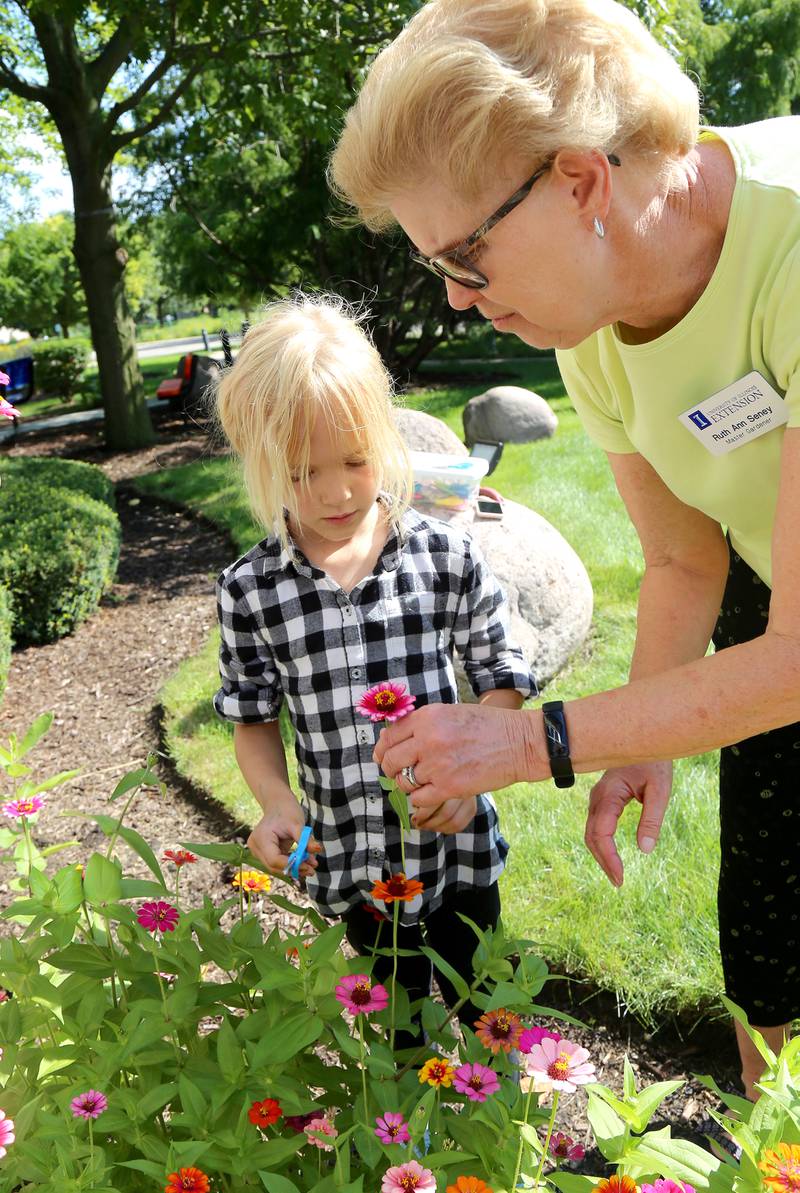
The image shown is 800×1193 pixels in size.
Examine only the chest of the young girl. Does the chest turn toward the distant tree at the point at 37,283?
no

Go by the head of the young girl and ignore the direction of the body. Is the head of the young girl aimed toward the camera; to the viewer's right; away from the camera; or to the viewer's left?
toward the camera

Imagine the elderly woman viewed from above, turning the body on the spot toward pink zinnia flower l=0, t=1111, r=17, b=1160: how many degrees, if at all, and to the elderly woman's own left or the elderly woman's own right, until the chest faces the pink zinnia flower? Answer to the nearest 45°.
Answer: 0° — they already face it

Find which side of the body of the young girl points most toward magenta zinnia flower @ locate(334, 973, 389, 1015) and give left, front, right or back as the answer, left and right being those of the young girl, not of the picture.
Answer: front

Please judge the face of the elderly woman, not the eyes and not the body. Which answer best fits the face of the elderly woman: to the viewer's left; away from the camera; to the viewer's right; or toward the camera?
to the viewer's left

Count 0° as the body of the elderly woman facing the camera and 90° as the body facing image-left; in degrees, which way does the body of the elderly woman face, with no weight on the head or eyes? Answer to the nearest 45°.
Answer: approximately 45°

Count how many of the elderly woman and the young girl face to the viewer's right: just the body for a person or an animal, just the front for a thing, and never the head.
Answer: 0

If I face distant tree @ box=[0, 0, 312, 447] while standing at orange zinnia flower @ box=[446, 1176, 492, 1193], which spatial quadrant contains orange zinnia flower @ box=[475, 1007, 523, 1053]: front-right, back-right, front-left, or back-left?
front-right

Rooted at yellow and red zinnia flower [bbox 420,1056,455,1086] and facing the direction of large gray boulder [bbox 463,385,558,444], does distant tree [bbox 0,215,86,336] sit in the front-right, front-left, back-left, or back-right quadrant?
front-left

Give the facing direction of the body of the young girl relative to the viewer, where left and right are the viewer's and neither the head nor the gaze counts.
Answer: facing the viewer
